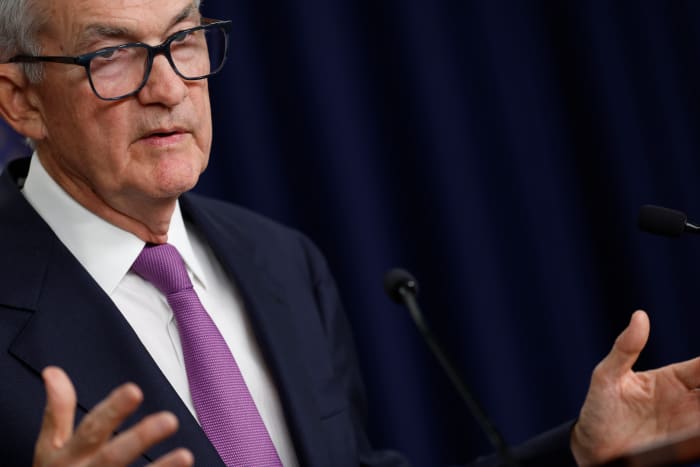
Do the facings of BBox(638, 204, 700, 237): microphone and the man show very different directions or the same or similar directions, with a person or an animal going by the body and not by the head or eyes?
very different directions

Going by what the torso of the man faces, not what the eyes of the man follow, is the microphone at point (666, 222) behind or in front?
in front

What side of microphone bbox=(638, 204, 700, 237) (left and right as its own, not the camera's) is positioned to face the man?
front

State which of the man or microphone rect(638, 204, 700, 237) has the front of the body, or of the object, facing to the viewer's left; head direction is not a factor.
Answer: the microphone

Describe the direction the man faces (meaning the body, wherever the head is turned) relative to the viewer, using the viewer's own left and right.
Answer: facing the viewer and to the right of the viewer

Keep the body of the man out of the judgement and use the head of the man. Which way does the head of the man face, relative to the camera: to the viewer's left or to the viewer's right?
to the viewer's right

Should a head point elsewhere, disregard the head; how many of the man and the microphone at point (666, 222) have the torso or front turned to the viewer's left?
1

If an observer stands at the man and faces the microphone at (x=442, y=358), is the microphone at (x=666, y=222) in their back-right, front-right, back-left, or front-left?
front-left

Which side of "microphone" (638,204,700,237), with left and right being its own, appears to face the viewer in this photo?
left
